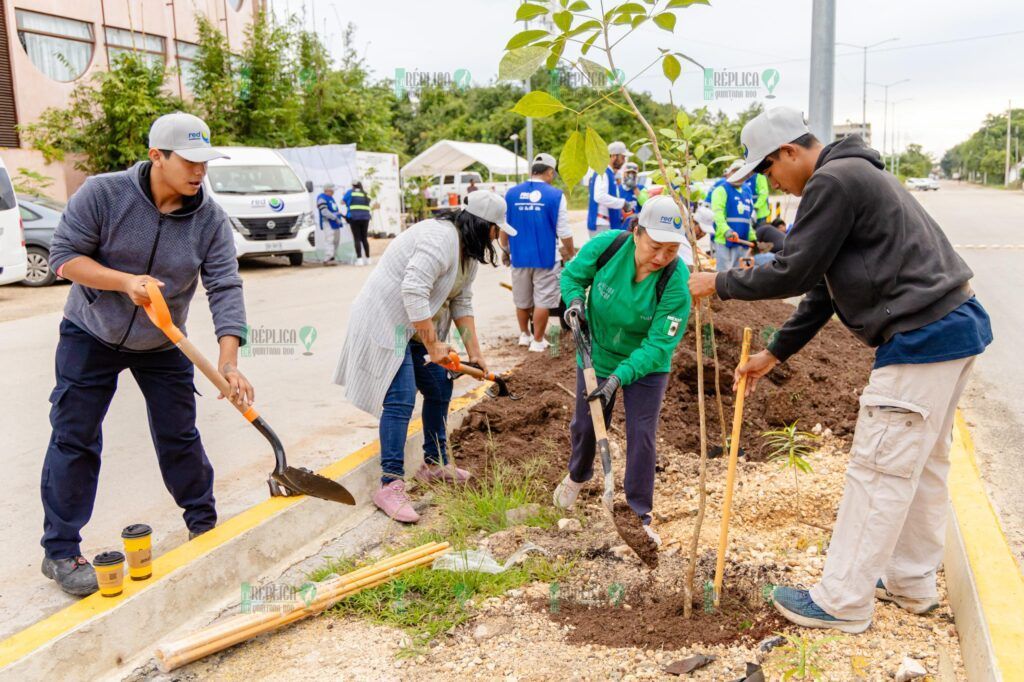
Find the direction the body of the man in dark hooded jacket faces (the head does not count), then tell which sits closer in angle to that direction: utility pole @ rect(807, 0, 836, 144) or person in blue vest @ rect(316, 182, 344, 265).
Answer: the person in blue vest

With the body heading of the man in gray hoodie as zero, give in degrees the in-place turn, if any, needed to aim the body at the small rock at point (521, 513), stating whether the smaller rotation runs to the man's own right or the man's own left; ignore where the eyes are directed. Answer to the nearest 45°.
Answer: approximately 45° to the man's own left

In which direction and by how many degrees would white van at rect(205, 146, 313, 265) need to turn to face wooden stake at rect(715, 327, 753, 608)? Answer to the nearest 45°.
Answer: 0° — it already faces it

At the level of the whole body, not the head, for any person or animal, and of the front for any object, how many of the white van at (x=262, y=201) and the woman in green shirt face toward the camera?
2

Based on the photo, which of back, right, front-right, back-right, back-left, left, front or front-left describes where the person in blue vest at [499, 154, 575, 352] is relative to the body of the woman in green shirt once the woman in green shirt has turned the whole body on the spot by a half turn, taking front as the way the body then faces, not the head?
front

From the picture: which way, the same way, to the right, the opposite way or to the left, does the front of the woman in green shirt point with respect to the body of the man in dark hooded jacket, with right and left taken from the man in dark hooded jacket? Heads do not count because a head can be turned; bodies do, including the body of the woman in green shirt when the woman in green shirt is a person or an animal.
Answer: to the left

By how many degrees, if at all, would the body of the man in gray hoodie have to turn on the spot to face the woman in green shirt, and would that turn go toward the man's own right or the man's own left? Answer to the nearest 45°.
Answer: approximately 45° to the man's own left

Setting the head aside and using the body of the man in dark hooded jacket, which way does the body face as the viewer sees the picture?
to the viewer's left

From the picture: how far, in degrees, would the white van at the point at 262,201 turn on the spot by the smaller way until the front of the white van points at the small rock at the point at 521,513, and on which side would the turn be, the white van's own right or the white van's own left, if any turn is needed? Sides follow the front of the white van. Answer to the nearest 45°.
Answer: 0° — it already faces it

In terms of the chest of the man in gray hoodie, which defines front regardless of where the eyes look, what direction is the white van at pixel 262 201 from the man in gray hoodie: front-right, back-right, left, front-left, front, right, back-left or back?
back-left

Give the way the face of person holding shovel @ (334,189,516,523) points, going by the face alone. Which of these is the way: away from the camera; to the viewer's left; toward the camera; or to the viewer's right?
to the viewer's right

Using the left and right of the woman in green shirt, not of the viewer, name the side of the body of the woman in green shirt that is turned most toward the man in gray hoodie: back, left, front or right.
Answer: right

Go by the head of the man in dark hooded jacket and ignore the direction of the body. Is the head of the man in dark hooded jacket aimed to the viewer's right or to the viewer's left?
to the viewer's left

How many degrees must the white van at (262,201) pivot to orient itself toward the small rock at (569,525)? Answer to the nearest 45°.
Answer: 0° — it already faces it

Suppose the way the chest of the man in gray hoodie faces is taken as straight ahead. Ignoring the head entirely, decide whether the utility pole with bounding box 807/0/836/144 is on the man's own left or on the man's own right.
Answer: on the man's own left
